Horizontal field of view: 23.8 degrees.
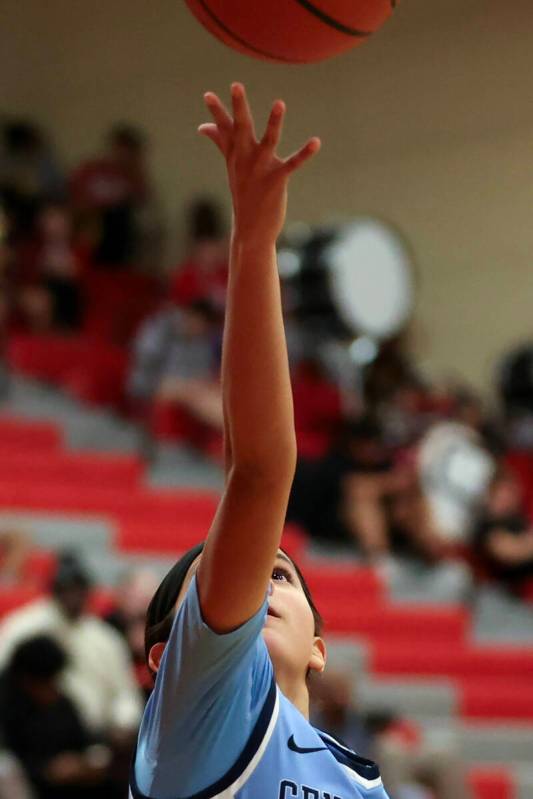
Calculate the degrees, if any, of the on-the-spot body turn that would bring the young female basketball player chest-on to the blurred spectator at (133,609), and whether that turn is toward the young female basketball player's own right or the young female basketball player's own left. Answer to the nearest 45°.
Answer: approximately 135° to the young female basketball player's own left

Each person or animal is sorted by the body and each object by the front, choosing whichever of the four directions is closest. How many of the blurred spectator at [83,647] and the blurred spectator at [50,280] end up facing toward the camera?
2

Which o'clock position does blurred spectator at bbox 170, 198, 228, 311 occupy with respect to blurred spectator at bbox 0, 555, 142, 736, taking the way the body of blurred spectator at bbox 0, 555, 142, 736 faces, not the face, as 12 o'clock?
blurred spectator at bbox 170, 198, 228, 311 is roughly at 6 o'clock from blurred spectator at bbox 0, 555, 142, 736.

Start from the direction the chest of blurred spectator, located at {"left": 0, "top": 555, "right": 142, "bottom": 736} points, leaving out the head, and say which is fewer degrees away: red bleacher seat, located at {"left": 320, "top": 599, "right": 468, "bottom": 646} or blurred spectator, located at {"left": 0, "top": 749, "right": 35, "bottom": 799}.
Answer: the blurred spectator

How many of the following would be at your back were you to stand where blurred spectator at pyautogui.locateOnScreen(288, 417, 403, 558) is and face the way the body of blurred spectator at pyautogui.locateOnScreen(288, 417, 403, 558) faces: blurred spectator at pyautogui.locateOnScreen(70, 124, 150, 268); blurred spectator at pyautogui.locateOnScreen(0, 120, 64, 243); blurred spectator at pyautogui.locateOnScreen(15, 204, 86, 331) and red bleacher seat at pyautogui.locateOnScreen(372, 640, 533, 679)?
3

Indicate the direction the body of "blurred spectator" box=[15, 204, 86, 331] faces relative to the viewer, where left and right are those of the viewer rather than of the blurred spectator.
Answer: facing the viewer

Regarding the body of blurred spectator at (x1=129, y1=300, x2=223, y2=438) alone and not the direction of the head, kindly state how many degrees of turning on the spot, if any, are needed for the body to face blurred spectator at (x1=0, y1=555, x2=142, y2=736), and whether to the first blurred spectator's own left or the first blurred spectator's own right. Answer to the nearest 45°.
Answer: approximately 45° to the first blurred spectator's own right

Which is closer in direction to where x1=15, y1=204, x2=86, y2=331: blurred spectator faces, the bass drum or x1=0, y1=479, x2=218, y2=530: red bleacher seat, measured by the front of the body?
the red bleacher seat

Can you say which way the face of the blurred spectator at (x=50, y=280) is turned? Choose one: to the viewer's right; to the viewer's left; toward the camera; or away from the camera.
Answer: toward the camera

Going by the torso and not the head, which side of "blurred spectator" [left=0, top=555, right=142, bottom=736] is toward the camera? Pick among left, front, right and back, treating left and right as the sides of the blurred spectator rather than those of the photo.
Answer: front

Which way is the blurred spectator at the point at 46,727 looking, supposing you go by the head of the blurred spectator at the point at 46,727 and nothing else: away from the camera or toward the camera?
toward the camera

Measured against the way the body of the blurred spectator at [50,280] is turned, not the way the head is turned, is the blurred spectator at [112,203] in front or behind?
behind

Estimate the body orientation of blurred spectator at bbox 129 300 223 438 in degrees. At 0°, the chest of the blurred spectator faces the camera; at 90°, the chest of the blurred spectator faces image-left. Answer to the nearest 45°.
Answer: approximately 315°

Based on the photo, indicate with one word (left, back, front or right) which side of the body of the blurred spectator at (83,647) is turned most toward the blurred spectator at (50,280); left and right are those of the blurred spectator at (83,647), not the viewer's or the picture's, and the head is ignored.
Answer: back

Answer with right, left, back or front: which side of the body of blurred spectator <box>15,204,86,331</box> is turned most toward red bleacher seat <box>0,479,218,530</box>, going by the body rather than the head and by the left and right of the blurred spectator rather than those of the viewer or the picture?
front
